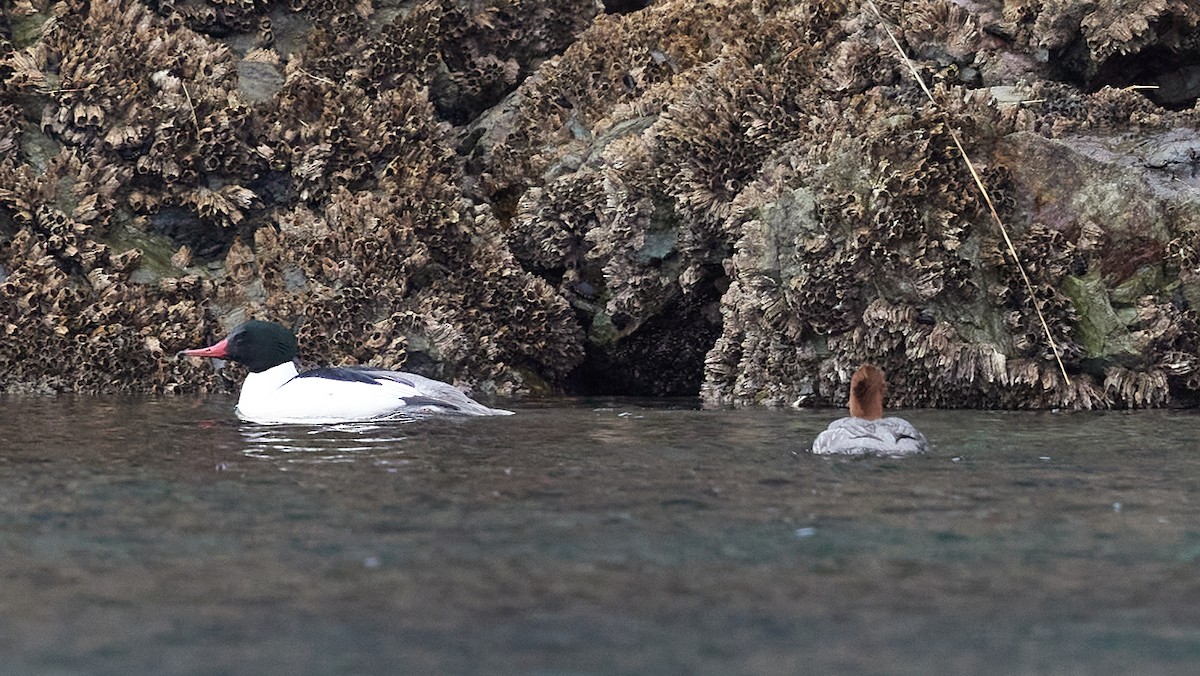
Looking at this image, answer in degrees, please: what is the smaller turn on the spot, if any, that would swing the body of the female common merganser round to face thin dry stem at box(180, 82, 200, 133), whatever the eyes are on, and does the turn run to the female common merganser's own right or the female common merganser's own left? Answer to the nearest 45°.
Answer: approximately 45° to the female common merganser's own left

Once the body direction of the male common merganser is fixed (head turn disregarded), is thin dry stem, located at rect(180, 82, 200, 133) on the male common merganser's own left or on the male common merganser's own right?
on the male common merganser's own right

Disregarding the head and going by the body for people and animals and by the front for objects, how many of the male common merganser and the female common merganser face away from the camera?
1

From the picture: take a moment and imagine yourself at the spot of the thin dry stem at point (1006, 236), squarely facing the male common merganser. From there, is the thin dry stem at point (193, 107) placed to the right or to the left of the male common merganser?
right

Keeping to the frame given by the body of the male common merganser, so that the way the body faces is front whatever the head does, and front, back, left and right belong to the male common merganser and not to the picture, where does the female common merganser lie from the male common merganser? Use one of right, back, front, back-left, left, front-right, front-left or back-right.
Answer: back-left

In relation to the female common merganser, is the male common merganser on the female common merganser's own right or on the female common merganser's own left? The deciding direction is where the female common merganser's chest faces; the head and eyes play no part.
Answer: on the female common merganser's own left

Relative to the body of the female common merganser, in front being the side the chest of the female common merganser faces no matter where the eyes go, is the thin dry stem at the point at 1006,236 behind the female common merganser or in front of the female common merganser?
in front

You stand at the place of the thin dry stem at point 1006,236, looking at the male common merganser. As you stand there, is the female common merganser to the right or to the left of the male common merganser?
left

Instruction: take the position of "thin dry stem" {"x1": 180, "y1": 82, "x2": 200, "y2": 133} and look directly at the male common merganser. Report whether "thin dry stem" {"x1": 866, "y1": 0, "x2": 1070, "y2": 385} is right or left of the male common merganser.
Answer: left

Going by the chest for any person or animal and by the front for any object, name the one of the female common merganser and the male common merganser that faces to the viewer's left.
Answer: the male common merganser

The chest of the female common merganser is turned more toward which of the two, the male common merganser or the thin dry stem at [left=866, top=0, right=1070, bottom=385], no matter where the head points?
the thin dry stem

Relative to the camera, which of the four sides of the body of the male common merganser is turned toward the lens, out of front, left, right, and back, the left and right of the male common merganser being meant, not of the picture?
left

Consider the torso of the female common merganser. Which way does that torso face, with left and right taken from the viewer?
facing away from the viewer

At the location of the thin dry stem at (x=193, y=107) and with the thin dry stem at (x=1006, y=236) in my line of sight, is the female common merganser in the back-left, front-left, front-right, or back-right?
front-right

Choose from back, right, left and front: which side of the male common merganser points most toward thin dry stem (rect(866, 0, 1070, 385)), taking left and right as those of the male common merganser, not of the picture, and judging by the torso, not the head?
back
